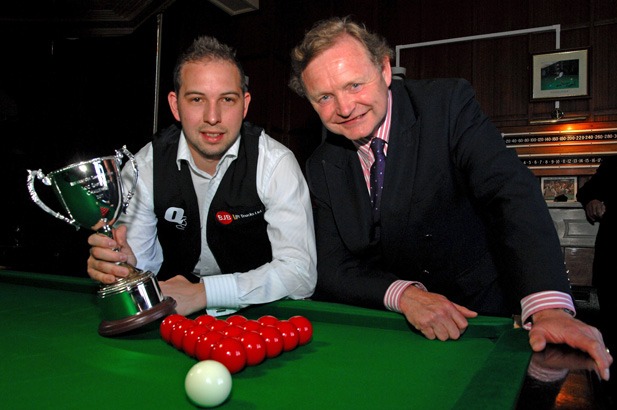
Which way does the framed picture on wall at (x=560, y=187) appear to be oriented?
toward the camera

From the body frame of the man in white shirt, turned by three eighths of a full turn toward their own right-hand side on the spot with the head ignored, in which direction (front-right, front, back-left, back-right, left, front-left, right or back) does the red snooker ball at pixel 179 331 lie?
back-left

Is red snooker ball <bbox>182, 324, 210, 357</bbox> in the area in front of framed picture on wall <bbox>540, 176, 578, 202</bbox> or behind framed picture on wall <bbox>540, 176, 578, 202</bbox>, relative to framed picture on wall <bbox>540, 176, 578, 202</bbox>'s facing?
in front

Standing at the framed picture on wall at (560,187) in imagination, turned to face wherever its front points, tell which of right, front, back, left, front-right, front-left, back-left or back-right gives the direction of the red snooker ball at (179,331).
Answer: front

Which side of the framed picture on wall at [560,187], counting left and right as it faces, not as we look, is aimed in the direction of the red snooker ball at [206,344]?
front

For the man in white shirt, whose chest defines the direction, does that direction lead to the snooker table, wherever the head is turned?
yes

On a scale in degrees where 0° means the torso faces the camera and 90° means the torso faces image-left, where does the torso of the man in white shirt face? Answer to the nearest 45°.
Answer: approximately 0°

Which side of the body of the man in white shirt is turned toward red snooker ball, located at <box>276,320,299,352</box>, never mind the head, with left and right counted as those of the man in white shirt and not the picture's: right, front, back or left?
front

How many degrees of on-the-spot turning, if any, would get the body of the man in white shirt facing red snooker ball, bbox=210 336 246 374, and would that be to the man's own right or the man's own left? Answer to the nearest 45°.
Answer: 0° — they already face it

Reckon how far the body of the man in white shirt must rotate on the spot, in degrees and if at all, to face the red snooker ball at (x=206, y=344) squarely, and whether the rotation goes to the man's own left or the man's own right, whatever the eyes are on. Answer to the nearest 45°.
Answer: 0° — they already face it

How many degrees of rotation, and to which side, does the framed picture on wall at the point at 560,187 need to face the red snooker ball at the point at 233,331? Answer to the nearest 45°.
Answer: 0° — it already faces it

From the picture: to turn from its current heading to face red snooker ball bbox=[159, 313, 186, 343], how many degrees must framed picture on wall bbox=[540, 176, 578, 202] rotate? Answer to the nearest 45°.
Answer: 0° — it already faces it

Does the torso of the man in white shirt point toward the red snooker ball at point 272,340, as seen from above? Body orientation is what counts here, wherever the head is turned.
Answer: yes

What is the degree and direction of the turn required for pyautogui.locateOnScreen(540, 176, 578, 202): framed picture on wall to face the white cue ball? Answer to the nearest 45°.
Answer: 0° — it already faces it

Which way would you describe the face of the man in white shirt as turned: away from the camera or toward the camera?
toward the camera

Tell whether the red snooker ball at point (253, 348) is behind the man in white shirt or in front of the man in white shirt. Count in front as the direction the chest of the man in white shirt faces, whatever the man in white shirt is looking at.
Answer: in front
